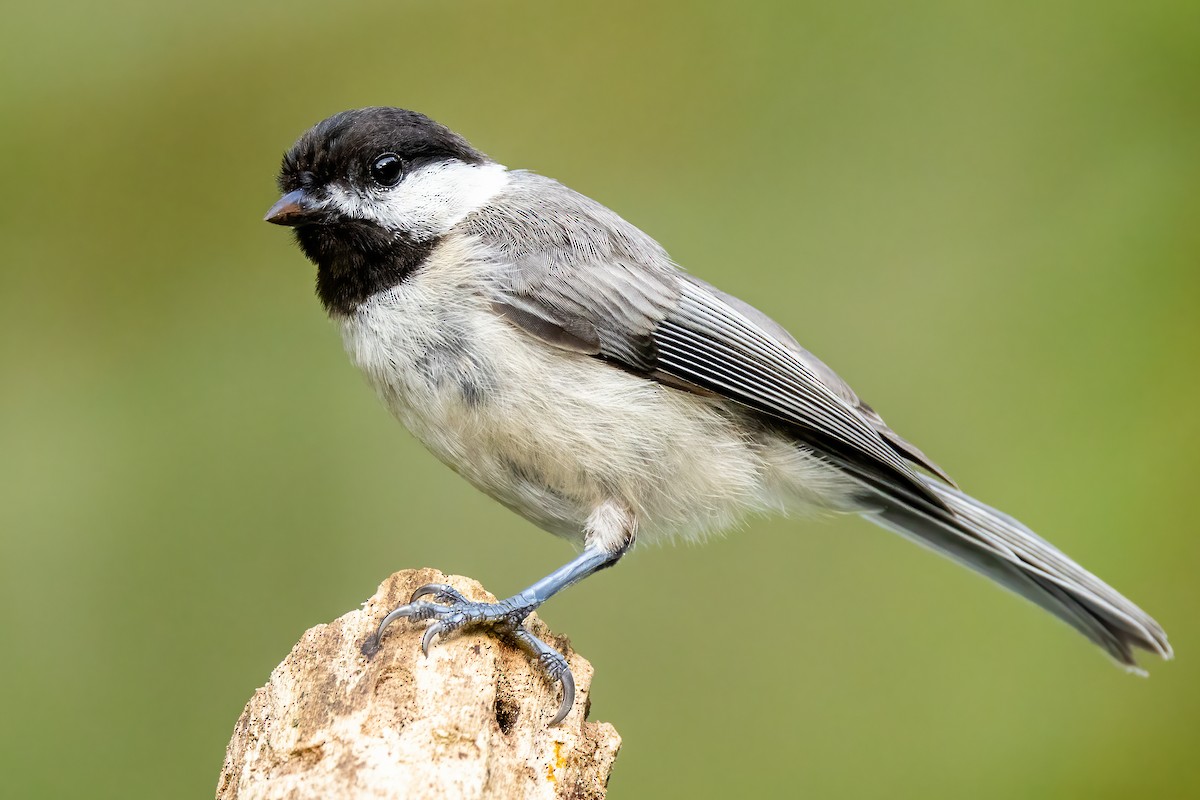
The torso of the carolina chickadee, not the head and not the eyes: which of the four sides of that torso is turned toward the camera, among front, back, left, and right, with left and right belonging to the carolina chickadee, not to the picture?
left
